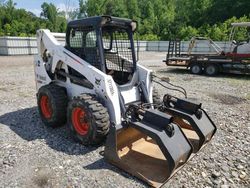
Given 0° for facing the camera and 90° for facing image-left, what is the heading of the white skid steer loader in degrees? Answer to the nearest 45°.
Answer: approximately 315°
